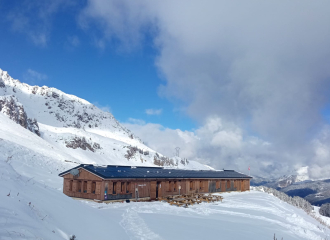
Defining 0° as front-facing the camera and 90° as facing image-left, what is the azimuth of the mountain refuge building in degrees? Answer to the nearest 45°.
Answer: approximately 315°
